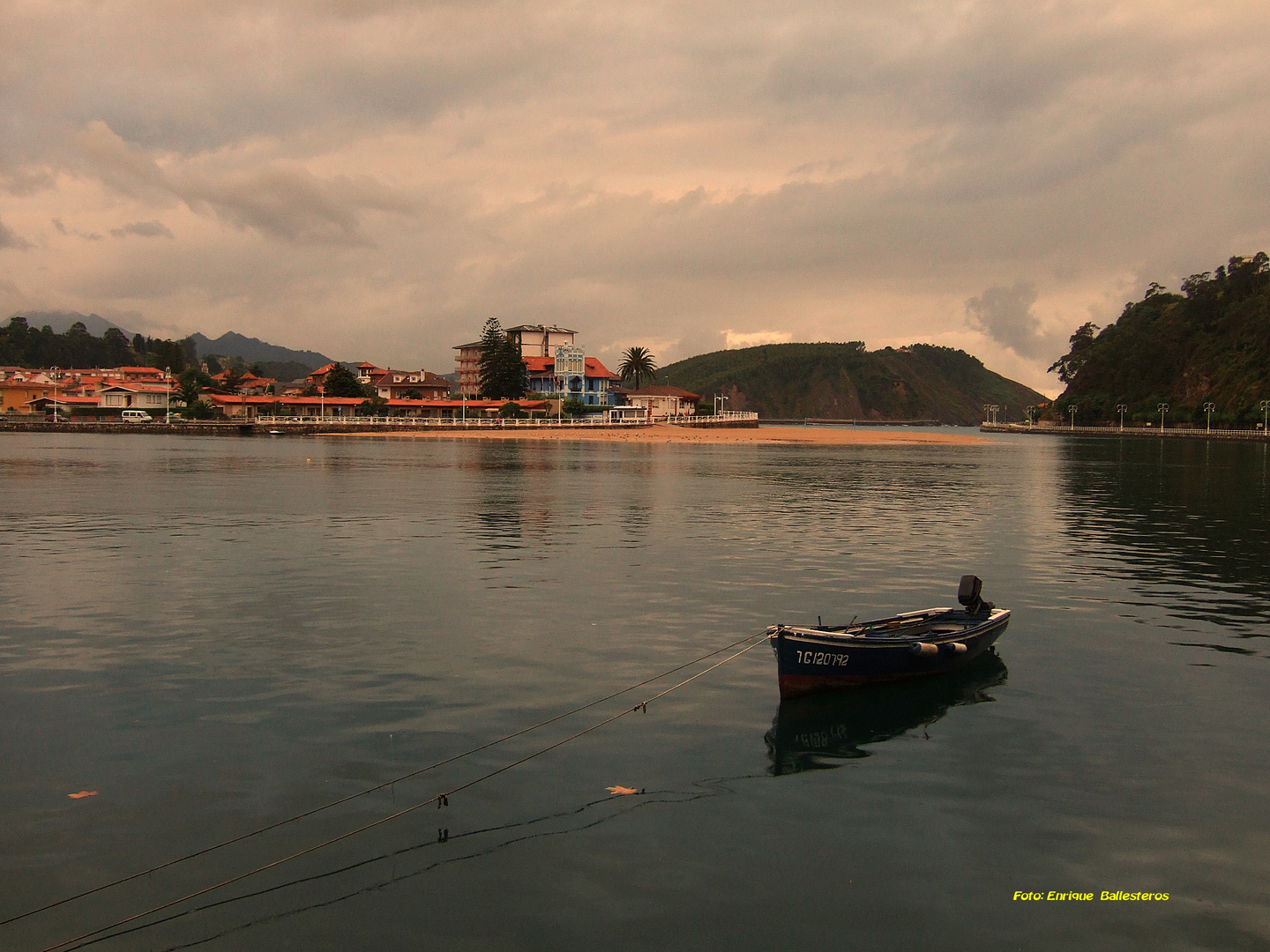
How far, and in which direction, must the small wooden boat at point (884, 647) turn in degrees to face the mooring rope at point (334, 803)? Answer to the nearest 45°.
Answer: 0° — it already faces it

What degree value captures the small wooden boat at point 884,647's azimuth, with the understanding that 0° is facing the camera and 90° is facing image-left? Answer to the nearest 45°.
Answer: approximately 45°

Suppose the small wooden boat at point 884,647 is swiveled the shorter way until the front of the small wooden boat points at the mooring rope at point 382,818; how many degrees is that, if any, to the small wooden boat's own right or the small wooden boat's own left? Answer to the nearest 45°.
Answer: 0° — it already faces it
